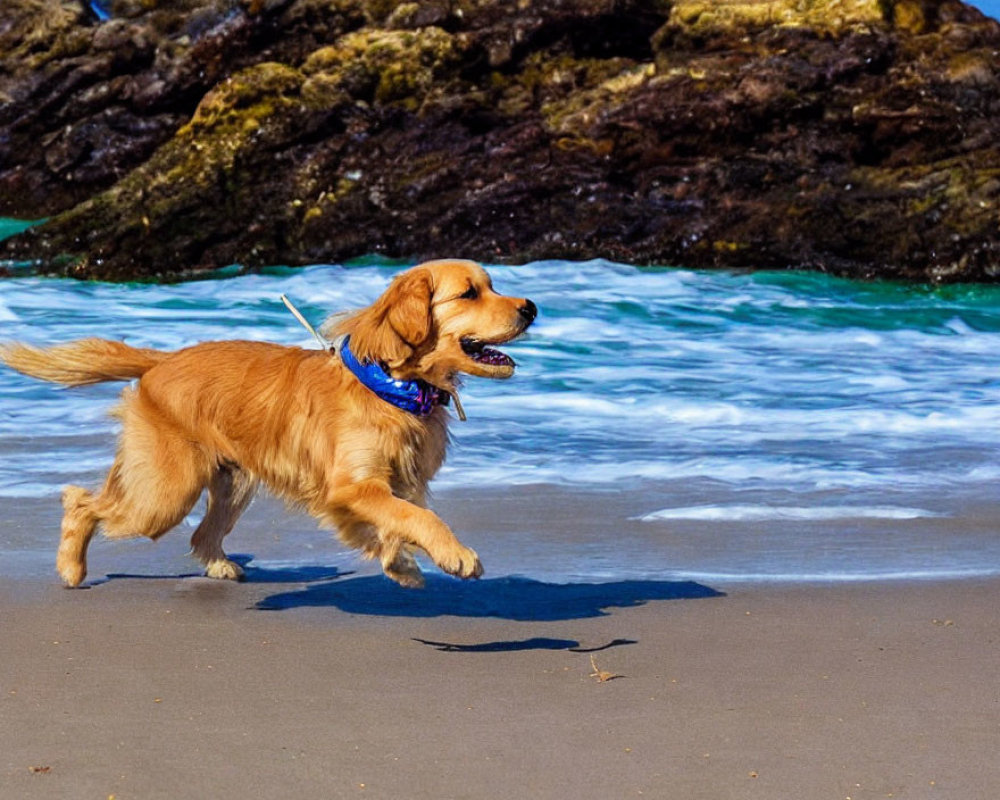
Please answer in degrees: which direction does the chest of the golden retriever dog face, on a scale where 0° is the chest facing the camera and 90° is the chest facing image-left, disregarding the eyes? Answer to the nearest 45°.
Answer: approximately 270°

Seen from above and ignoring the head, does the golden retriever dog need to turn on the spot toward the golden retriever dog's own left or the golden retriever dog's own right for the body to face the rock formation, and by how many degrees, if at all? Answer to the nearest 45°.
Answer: approximately 90° to the golden retriever dog's own left
